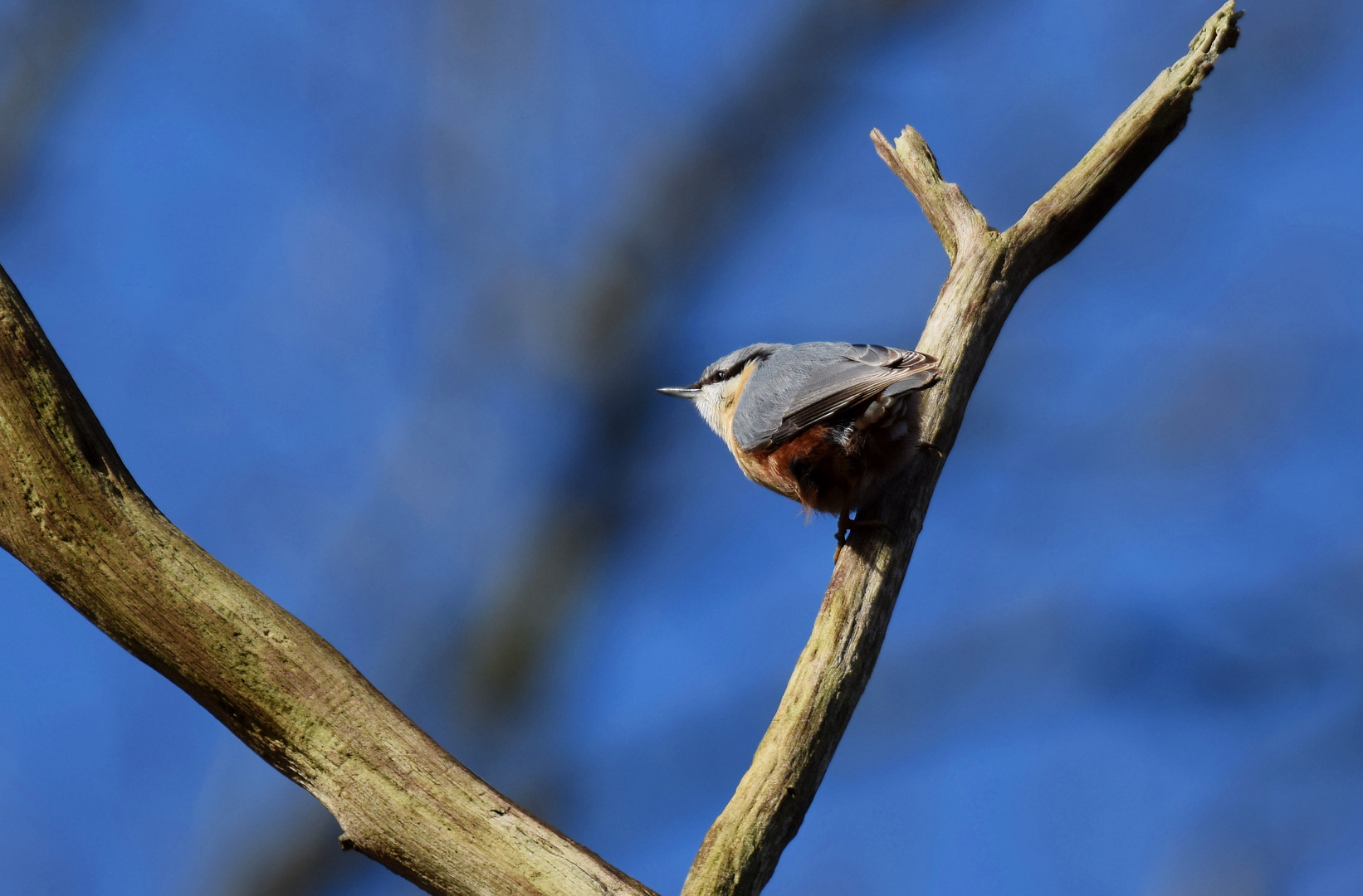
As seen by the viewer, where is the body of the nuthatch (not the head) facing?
to the viewer's left
